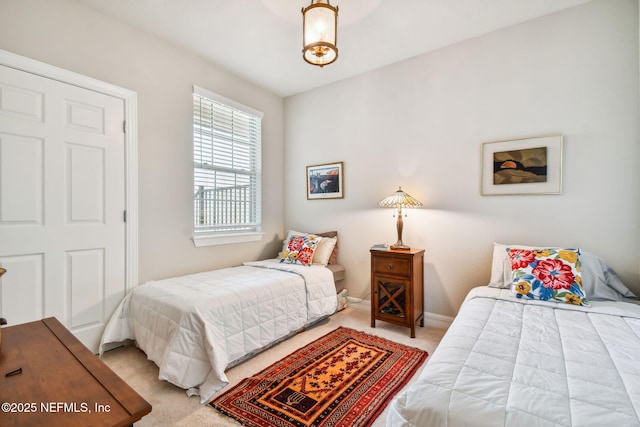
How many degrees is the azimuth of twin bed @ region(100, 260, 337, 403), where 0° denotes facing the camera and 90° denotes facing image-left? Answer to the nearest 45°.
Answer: approximately 45°

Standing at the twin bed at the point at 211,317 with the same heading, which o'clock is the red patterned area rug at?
The red patterned area rug is roughly at 9 o'clock from the twin bed.

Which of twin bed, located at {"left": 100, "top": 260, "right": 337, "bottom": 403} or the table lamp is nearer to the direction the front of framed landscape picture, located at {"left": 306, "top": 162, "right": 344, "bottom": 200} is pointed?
the twin bed

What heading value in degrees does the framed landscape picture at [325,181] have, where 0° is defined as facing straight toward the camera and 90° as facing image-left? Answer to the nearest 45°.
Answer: approximately 45°

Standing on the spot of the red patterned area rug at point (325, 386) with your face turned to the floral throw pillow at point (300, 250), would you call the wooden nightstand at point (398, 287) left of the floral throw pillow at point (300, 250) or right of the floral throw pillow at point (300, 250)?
right

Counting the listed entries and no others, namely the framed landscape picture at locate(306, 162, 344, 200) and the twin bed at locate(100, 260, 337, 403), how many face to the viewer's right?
0

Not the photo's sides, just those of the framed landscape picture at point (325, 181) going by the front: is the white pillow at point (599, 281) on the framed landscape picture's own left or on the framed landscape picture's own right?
on the framed landscape picture's own left

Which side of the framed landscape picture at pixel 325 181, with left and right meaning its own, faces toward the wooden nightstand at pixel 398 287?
left

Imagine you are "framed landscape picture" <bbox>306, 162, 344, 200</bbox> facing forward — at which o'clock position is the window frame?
The window frame is roughly at 1 o'clock from the framed landscape picture.

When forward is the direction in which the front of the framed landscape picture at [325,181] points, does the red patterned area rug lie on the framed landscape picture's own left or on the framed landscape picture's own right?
on the framed landscape picture's own left

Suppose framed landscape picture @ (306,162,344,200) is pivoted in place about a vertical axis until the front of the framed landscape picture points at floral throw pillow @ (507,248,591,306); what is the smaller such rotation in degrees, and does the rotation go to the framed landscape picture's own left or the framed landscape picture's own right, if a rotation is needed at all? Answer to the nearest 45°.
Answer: approximately 90° to the framed landscape picture's own left

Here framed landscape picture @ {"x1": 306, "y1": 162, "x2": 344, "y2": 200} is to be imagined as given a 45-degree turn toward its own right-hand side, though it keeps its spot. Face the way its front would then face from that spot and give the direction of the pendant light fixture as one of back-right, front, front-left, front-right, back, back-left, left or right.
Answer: left
